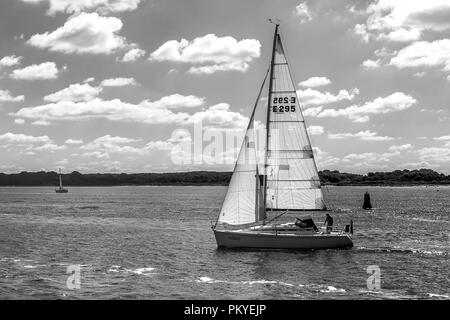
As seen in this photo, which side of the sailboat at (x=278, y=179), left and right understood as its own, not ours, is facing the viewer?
left
